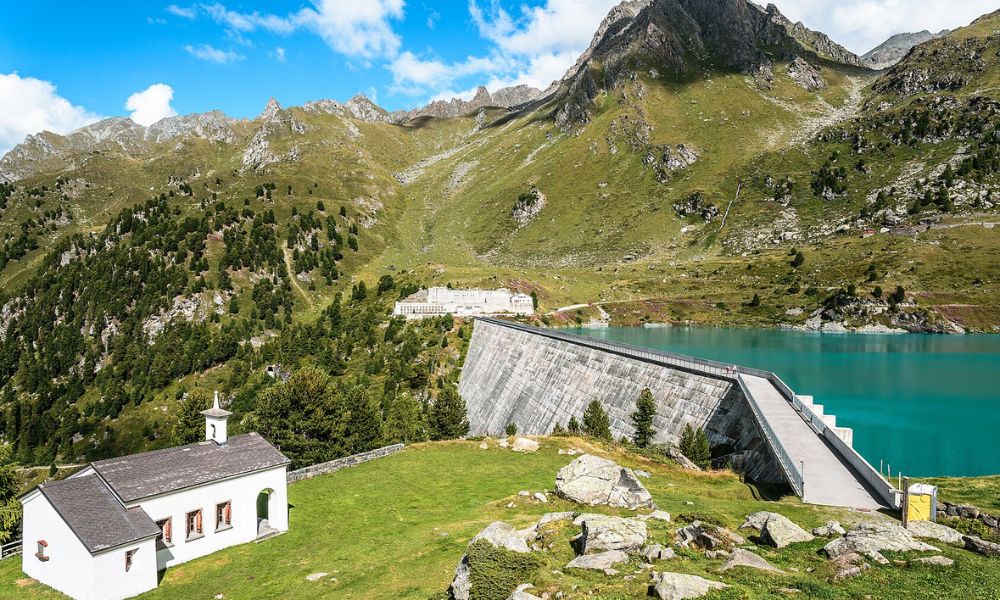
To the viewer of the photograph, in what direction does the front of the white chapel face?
facing away from the viewer and to the right of the viewer

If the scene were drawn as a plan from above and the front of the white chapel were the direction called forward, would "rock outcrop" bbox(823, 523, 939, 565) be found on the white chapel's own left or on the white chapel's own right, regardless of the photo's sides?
on the white chapel's own right
